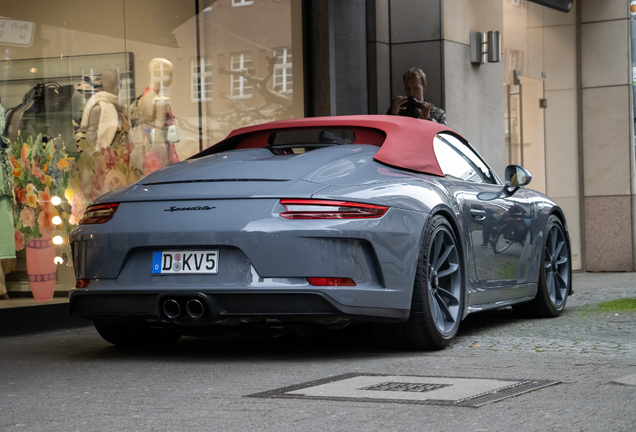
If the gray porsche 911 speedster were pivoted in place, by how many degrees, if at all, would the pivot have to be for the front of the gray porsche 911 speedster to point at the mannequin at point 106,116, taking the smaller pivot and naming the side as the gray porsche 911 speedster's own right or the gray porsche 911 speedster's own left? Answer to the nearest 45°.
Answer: approximately 90° to the gray porsche 911 speedster's own left

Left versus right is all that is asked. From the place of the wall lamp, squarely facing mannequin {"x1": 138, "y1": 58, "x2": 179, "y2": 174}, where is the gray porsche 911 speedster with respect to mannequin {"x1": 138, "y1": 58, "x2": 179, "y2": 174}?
left

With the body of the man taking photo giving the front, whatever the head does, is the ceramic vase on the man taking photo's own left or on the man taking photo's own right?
on the man taking photo's own right

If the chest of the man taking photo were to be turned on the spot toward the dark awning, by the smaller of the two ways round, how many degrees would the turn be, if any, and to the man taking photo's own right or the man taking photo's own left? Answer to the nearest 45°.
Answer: approximately 135° to the man taking photo's own left

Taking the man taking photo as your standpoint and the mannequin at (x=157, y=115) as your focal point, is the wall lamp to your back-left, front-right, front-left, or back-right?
back-right

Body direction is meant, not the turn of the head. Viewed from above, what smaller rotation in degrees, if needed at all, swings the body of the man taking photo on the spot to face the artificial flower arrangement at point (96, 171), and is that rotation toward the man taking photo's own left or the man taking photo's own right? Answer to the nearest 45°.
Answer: approximately 45° to the man taking photo's own right

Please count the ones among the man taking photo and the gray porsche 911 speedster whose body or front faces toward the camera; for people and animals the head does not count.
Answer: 1

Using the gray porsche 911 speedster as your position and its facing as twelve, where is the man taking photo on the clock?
The man taking photo is roughly at 11 o'clock from the gray porsche 911 speedster.

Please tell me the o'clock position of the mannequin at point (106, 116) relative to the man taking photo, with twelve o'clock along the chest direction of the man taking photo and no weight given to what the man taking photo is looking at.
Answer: The mannequin is roughly at 2 o'clock from the man taking photo.

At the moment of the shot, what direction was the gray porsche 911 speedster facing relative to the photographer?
facing away from the viewer and to the right of the viewer

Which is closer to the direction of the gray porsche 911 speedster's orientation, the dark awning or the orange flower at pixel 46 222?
the dark awning

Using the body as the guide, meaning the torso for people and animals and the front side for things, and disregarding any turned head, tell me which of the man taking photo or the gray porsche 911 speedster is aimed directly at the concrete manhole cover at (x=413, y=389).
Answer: the man taking photo
